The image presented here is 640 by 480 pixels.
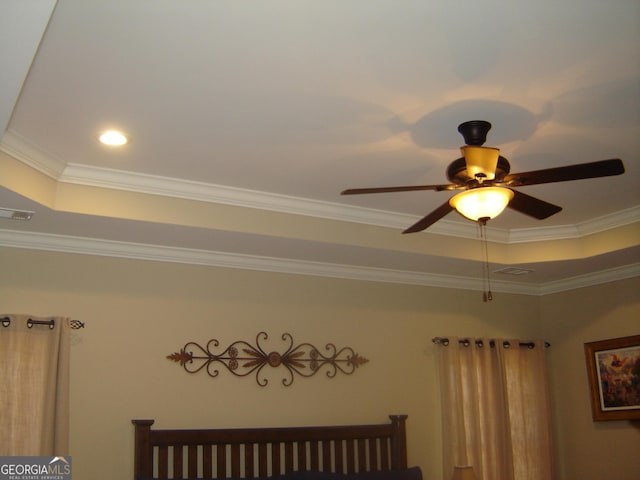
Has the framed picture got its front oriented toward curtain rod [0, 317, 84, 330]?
yes

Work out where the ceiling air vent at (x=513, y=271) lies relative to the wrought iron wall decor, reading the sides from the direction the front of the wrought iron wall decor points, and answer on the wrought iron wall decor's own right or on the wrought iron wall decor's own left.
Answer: on the wrought iron wall decor's own left

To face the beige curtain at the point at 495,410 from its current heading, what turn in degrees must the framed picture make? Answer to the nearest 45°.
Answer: approximately 45° to its right

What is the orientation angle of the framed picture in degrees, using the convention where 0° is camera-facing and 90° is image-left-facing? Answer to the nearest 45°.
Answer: approximately 45°

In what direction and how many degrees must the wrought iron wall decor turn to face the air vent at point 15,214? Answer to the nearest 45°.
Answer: approximately 45° to its right

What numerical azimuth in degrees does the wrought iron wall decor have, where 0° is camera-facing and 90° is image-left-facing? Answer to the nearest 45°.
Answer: approximately 0°

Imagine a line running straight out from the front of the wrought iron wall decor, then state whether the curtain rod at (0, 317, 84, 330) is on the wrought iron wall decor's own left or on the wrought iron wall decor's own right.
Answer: on the wrought iron wall decor's own right

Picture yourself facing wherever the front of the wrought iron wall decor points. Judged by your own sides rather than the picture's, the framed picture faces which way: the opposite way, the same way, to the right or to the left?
to the right

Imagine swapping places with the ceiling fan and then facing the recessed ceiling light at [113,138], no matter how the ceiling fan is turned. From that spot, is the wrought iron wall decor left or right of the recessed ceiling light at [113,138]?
right

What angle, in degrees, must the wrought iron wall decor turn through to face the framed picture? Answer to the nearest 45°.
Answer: approximately 90° to its left
